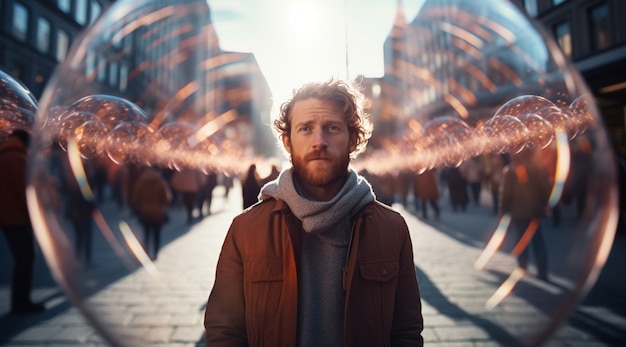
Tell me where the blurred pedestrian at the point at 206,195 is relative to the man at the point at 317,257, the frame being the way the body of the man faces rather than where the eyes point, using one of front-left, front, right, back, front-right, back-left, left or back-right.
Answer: back-right

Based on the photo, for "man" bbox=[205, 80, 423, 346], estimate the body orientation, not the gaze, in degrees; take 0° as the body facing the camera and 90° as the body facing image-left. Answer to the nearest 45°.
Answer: approximately 0°

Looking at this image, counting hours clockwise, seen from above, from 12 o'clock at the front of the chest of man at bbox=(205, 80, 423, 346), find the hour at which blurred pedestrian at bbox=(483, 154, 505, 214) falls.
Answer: The blurred pedestrian is roughly at 8 o'clock from the man.

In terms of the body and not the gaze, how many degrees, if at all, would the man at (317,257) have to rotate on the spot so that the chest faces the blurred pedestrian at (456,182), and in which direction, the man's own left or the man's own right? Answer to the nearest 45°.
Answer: approximately 135° to the man's own left

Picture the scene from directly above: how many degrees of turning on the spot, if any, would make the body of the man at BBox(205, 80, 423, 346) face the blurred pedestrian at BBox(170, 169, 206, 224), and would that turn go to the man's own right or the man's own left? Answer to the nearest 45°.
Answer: approximately 135° to the man's own right
